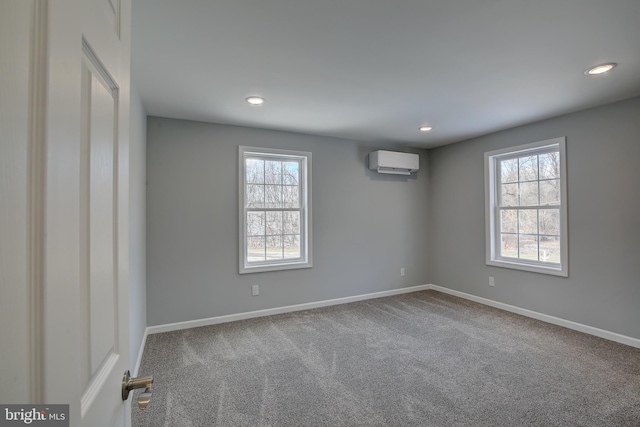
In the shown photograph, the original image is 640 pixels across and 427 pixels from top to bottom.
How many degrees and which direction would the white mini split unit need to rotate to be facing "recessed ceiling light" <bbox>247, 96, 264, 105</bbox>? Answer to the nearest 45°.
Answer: approximately 90° to its right

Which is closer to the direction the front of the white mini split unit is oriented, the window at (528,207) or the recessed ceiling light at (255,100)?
the window

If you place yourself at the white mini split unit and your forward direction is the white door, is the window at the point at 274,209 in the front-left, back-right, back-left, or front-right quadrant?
front-right

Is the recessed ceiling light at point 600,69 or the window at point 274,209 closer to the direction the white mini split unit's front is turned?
the recessed ceiling light

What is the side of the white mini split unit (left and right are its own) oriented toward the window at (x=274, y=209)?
right

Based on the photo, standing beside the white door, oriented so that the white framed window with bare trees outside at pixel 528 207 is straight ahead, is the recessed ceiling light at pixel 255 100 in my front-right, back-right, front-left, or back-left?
front-left

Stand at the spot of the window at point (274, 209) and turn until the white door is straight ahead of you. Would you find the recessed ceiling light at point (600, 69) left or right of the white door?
left

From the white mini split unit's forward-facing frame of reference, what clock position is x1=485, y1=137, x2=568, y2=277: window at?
The window is roughly at 11 o'clock from the white mini split unit.

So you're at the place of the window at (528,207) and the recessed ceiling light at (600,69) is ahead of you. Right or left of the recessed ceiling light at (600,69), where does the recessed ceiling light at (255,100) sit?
right

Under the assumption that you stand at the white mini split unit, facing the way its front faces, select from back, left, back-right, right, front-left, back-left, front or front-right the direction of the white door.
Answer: front-right

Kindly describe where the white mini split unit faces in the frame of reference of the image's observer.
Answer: facing the viewer and to the right of the viewer

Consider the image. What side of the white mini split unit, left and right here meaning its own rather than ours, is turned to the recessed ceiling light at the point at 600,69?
front
